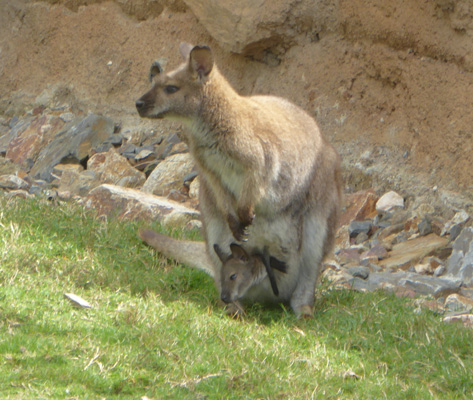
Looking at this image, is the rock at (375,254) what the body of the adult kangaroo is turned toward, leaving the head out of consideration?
no

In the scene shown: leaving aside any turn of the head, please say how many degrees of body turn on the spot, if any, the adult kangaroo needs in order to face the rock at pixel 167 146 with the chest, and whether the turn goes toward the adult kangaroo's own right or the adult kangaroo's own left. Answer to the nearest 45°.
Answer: approximately 135° to the adult kangaroo's own right

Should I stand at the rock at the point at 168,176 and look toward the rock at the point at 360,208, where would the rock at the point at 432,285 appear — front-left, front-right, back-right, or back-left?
front-right

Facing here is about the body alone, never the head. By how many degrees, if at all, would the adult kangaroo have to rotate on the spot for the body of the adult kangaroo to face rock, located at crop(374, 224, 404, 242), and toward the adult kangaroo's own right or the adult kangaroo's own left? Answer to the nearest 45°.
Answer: approximately 180°

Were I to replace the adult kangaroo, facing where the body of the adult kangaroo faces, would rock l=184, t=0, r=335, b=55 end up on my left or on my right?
on my right

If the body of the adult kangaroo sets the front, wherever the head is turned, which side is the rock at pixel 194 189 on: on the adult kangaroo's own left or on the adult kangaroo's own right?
on the adult kangaroo's own right

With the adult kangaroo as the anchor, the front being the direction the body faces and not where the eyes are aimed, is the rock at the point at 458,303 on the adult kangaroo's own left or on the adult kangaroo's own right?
on the adult kangaroo's own left

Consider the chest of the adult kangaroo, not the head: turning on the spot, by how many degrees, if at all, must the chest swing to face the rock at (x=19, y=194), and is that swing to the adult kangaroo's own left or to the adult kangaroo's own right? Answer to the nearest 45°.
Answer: approximately 90° to the adult kangaroo's own right

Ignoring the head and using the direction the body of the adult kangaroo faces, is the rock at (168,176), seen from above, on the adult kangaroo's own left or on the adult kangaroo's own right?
on the adult kangaroo's own right

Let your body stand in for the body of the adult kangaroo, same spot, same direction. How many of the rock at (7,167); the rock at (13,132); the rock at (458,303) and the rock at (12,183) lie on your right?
3

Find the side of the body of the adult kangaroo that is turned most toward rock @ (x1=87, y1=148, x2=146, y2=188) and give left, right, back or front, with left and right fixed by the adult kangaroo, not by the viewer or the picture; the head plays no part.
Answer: right

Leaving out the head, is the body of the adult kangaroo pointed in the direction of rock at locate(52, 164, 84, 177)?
no

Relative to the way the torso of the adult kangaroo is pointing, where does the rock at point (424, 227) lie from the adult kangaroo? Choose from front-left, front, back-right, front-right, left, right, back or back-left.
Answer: back

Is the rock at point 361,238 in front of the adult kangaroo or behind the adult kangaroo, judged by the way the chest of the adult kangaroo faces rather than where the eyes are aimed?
behind

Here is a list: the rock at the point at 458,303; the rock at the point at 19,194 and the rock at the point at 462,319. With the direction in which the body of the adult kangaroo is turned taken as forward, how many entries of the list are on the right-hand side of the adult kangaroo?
1

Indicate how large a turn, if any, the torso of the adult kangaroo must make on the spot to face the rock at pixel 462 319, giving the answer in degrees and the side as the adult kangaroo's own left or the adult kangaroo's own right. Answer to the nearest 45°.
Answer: approximately 135° to the adult kangaroo's own left

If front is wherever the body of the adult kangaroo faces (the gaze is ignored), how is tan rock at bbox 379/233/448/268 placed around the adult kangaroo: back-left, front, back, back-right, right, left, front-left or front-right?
back

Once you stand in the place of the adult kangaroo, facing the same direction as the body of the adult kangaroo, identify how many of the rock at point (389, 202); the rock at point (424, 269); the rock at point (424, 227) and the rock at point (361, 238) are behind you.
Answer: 4

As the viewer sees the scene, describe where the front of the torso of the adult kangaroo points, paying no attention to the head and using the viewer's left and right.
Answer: facing the viewer and to the left of the viewer

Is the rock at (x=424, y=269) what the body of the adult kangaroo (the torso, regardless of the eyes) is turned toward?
no
